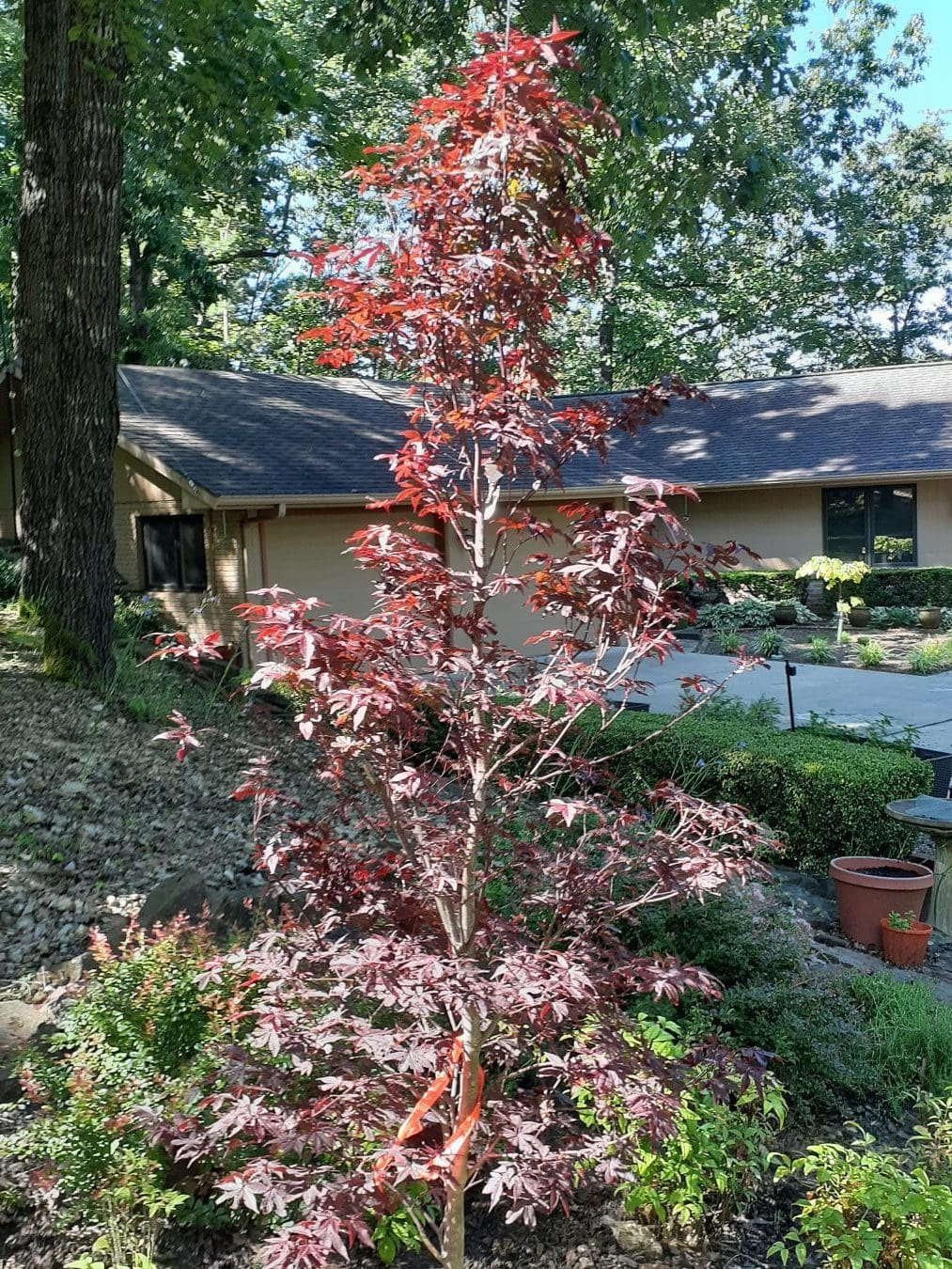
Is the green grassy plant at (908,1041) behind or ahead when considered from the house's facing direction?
ahead

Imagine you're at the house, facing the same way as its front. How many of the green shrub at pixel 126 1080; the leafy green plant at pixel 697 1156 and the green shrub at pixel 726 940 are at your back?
0

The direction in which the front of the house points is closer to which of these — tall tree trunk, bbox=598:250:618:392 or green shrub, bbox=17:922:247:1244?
the green shrub

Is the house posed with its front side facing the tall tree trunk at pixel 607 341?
no

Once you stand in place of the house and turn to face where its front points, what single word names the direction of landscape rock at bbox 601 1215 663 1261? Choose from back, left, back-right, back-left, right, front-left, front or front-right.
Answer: front

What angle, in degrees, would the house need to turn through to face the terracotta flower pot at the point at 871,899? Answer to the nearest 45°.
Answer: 0° — it already faces it

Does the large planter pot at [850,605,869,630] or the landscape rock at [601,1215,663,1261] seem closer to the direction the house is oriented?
the landscape rock

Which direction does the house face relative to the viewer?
toward the camera

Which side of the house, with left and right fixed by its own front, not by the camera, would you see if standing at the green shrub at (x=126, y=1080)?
front

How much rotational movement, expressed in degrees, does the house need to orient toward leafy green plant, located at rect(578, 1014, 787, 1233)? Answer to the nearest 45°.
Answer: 0° — it already faces it

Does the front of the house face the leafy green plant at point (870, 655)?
no

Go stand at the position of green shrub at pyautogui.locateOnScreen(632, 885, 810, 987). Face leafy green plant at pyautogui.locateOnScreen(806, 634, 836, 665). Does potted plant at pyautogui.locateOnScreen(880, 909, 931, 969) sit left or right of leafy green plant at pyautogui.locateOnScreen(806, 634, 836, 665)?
right

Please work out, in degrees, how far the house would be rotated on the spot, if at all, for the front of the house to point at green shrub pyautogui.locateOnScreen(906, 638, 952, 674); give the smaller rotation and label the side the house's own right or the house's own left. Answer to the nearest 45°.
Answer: approximately 90° to the house's own left

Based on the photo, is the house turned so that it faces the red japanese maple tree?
yes

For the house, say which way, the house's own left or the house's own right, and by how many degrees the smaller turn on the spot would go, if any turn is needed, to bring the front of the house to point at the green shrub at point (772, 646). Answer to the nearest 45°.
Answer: approximately 90° to the house's own left

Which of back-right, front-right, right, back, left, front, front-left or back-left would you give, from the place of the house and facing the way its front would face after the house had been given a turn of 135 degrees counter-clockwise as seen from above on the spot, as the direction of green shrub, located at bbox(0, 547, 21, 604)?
back
